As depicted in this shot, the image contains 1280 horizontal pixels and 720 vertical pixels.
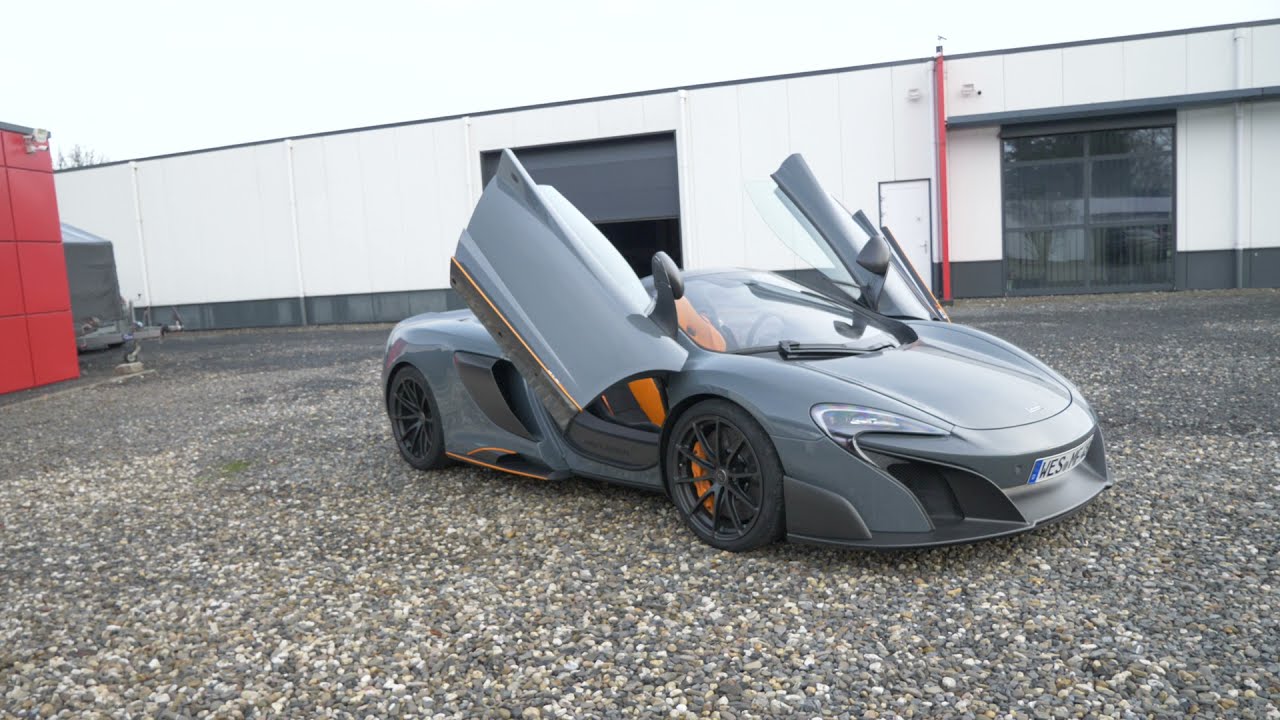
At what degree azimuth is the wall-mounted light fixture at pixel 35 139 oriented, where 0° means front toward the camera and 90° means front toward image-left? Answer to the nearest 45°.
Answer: approximately 315°

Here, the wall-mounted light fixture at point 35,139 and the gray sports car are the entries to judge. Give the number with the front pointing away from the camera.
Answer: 0

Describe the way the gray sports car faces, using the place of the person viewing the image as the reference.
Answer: facing the viewer and to the right of the viewer

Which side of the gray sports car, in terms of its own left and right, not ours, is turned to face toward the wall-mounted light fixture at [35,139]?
back

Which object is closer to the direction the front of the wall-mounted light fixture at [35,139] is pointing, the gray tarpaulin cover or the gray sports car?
the gray sports car

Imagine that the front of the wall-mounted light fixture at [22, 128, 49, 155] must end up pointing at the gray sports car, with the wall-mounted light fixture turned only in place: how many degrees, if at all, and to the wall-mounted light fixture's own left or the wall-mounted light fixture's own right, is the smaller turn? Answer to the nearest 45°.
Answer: approximately 45° to the wall-mounted light fixture's own right

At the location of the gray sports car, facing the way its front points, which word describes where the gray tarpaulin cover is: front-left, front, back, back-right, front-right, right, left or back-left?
back

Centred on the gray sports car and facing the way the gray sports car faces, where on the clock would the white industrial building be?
The white industrial building is roughly at 8 o'clock from the gray sports car.
